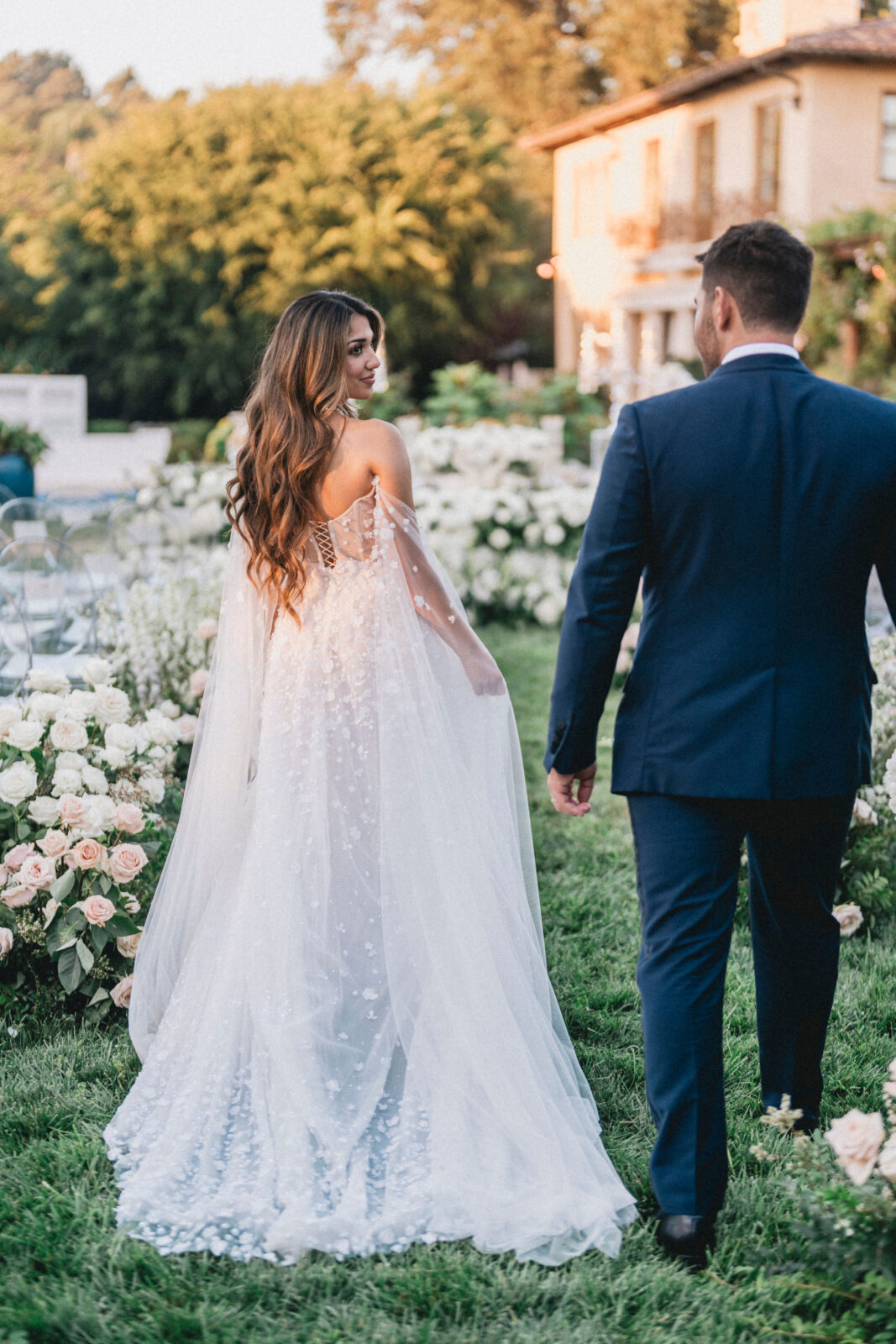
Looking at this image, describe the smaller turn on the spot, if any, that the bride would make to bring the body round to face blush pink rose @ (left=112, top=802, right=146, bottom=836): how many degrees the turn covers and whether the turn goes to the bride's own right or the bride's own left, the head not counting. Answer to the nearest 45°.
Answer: approximately 45° to the bride's own left

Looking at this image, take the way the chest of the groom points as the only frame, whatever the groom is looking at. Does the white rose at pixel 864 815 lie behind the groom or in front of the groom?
in front

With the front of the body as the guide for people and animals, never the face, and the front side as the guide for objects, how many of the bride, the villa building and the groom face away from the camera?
2

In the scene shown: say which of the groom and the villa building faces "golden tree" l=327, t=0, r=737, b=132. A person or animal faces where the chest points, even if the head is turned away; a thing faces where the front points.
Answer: the groom

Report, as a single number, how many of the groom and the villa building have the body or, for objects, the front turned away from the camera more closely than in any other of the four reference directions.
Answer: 1

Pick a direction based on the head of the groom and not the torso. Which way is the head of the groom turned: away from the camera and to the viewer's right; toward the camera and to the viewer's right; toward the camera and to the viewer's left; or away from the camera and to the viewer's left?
away from the camera and to the viewer's left

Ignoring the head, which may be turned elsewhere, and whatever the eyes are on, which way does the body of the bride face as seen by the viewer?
away from the camera

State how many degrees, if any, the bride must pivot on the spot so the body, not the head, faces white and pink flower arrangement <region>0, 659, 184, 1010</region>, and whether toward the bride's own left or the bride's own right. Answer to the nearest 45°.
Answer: approximately 45° to the bride's own left

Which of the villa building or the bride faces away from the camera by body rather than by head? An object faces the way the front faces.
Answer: the bride

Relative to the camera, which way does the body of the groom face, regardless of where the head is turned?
away from the camera

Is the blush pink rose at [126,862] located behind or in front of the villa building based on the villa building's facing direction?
in front

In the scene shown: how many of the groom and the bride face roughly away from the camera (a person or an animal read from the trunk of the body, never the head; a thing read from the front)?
2
